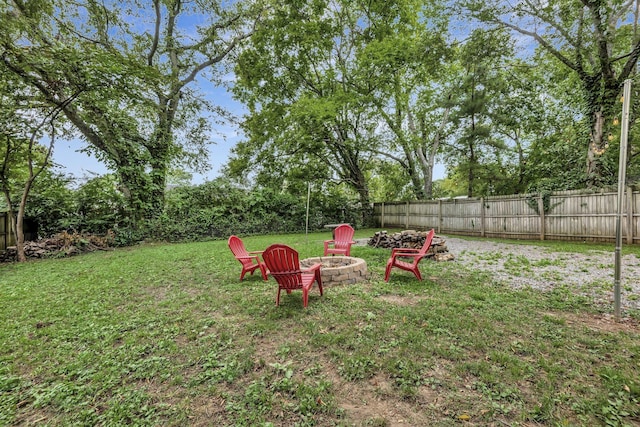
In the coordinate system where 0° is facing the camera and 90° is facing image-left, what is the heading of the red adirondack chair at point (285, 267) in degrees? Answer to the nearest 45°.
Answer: approximately 225°

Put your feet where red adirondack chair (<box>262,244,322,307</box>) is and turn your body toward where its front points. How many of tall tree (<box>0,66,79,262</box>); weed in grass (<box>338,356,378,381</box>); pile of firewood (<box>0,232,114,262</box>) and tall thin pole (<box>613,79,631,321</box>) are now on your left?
2

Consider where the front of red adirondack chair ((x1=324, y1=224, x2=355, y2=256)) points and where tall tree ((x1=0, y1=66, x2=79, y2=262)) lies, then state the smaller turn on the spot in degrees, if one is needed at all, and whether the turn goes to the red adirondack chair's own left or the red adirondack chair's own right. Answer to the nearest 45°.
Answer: approximately 45° to the red adirondack chair's own right

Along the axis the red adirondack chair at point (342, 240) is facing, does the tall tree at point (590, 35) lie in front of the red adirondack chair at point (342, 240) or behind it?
behind

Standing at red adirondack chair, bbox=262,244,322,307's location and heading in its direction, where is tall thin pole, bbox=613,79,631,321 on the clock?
The tall thin pole is roughly at 2 o'clock from the red adirondack chair.

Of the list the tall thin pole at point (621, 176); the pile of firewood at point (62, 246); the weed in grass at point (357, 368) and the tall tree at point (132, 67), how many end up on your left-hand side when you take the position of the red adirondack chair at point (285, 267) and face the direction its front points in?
2

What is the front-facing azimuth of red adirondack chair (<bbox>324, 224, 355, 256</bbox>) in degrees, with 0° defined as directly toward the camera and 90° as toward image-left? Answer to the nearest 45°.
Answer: approximately 45°

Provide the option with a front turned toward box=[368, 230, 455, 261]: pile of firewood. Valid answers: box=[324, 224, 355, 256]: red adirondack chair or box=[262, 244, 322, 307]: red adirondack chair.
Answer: box=[262, 244, 322, 307]: red adirondack chair

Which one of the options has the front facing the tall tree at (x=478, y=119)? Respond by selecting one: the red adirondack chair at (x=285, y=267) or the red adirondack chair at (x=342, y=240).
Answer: the red adirondack chair at (x=285, y=267)

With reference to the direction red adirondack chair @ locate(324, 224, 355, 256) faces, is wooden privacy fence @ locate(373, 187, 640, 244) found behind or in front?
behind

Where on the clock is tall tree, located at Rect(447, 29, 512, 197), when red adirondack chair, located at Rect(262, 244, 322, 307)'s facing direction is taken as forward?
The tall tree is roughly at 12 o'clock from the red adirondack chair.

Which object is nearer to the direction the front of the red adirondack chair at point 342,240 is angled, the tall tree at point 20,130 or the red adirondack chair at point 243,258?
the red adirondack chair

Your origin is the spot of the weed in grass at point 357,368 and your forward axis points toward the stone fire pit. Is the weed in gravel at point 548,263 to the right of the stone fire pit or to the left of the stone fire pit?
right

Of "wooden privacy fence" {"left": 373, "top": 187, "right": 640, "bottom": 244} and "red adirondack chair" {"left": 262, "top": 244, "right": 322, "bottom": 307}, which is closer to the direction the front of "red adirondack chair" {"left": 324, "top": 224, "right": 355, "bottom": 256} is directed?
the red adirondack chair

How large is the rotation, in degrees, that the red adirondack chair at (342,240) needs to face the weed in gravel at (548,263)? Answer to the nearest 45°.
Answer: approximately 135° to its left

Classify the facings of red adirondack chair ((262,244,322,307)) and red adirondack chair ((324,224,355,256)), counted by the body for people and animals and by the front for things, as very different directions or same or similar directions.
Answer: very different directions

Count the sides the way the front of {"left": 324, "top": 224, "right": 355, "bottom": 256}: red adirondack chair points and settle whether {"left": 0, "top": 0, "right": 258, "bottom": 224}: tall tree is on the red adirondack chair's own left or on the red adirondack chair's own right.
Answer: on the red adirondack chair's own right
